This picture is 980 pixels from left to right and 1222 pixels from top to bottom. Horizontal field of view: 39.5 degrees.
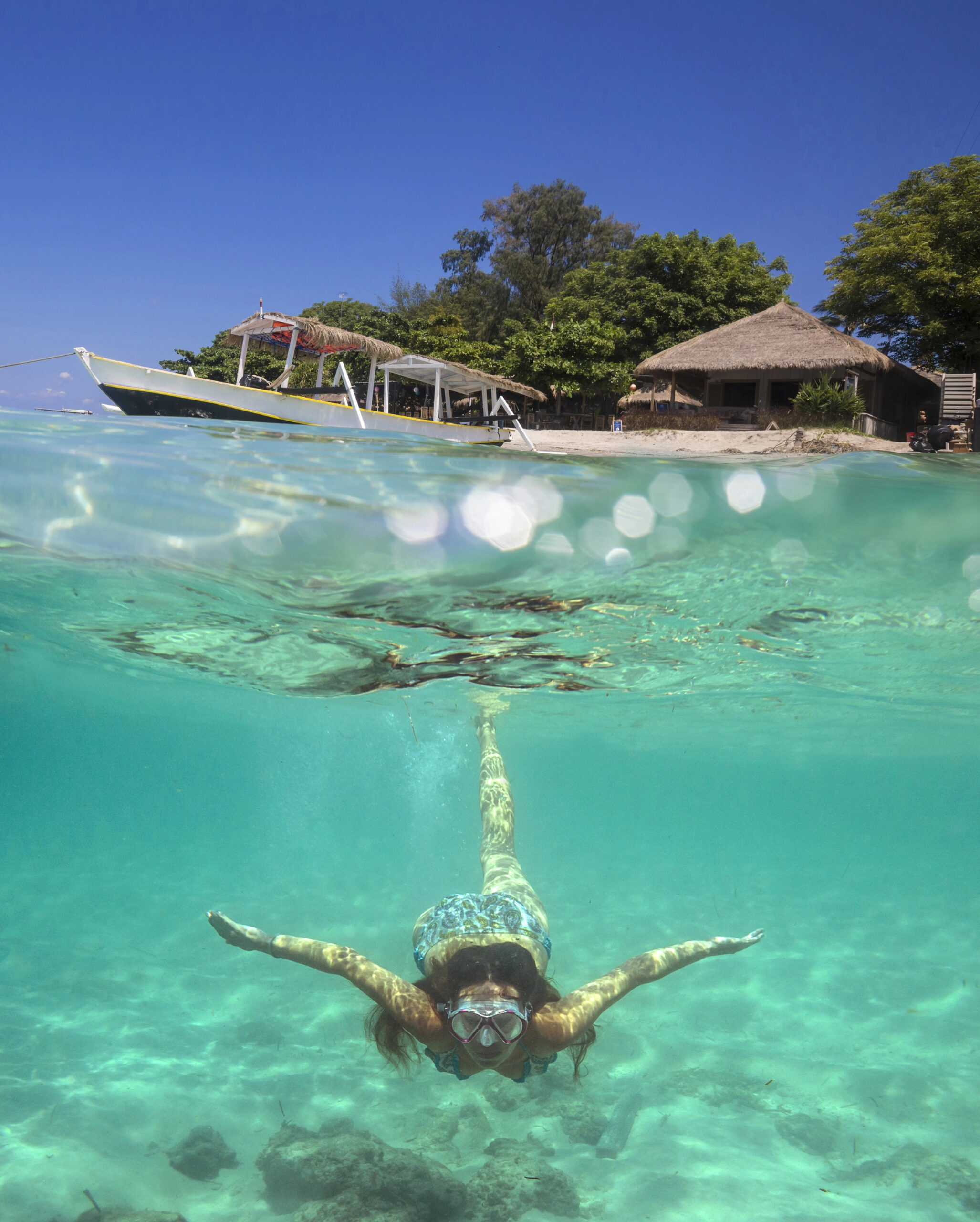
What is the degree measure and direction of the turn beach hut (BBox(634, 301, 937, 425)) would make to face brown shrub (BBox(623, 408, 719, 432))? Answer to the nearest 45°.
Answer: approximately 45° to its right

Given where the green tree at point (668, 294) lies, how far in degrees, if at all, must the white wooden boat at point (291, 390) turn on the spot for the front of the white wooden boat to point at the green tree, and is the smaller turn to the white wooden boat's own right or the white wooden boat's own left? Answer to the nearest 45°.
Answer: approximately 180°

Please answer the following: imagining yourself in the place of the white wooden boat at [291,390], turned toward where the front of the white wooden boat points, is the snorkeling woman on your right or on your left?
on your left

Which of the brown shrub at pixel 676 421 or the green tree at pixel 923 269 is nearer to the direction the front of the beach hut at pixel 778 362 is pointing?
the brown shrub

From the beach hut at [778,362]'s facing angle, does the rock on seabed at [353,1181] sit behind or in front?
in front

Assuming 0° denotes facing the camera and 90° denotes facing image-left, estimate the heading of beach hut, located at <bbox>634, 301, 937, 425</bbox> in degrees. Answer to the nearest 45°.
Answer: approximately 0°

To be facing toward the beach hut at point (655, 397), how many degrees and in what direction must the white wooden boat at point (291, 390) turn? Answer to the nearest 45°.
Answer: approximately 180°

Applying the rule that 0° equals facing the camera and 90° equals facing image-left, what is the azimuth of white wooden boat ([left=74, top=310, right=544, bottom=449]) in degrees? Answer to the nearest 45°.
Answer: approximately 45°

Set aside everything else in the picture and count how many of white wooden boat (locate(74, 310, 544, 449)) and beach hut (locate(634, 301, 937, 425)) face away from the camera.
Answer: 0

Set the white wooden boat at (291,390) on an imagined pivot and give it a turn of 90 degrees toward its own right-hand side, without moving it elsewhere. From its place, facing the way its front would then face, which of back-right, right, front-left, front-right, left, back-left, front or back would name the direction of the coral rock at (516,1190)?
back-left
